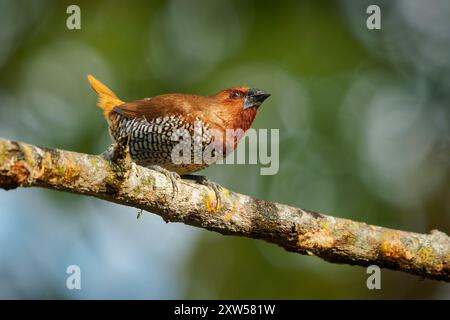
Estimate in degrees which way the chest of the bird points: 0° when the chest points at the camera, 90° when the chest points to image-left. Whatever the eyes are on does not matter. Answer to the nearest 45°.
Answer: approximately 270°
